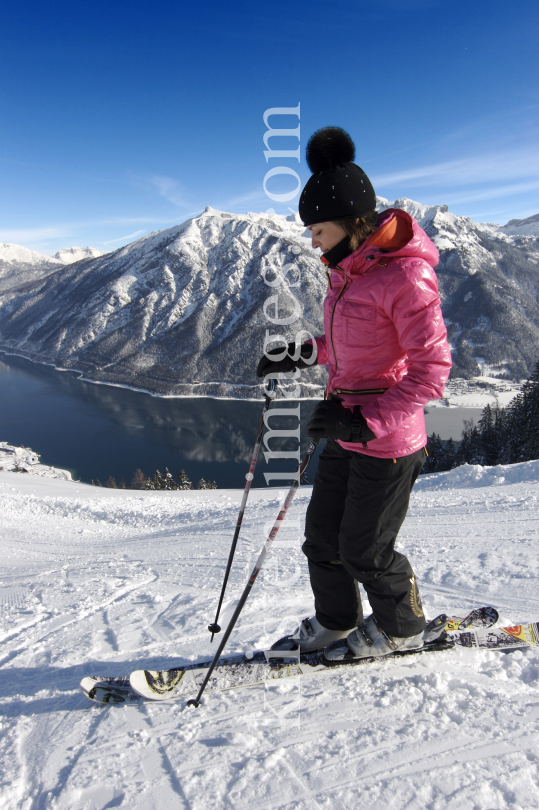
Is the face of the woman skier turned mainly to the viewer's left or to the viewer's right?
to the viewer's left

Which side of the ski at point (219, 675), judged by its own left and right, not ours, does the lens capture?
left

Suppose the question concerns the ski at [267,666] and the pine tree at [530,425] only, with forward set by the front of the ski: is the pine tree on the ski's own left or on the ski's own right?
on the ski's own right

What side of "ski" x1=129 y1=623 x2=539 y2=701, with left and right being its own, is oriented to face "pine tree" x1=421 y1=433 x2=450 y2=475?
right

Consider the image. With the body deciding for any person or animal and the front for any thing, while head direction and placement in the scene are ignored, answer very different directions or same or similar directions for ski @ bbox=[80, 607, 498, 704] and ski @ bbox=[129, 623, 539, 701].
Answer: same or similar directions

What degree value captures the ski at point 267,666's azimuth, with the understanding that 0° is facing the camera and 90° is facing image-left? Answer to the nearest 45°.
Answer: approximately 90°
